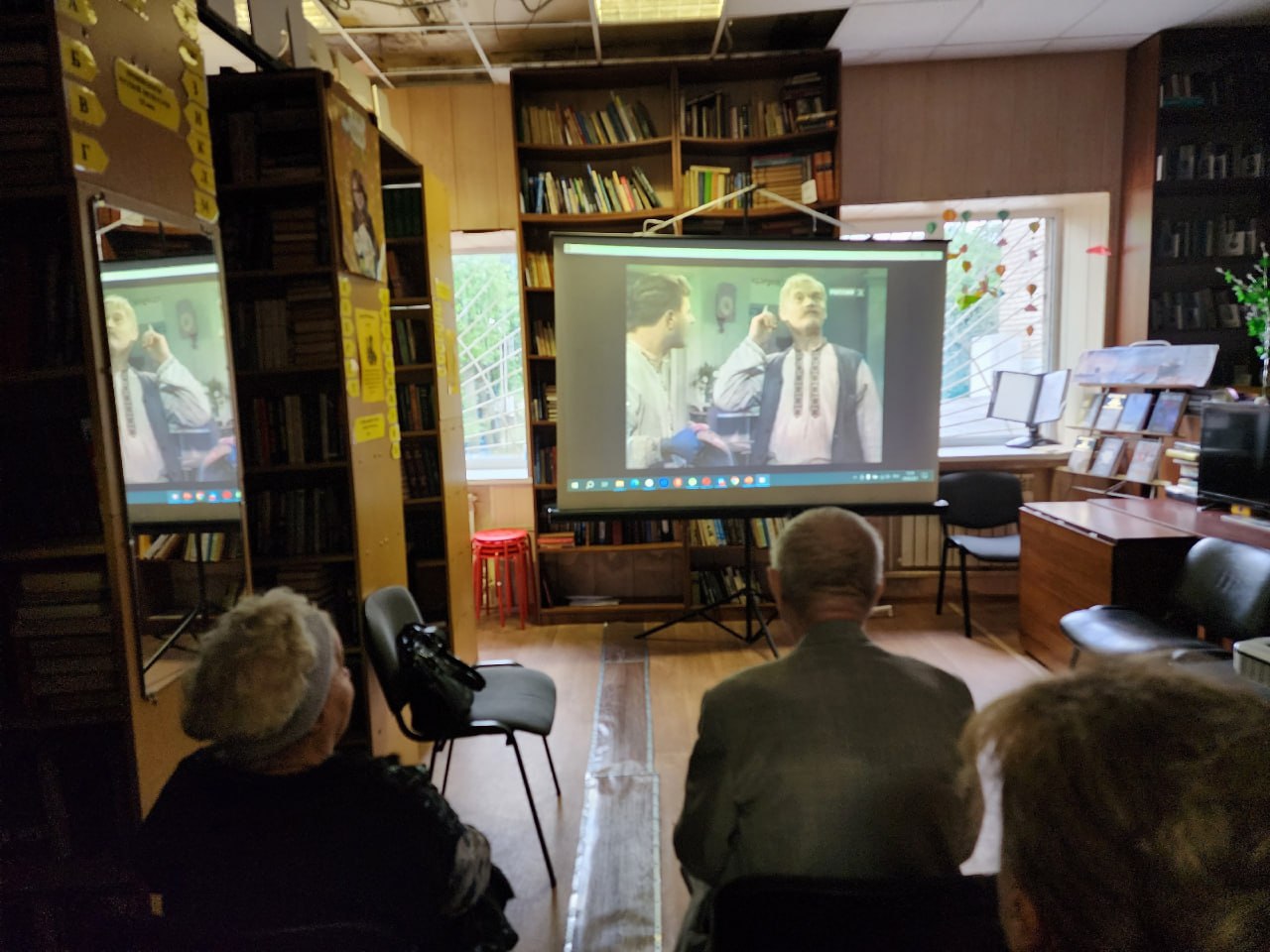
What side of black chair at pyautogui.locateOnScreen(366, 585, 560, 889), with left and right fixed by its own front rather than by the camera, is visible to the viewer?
right

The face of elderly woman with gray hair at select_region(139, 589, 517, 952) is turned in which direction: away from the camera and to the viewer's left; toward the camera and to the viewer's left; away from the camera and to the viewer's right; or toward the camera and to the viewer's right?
away from the camera and to the viewer's right

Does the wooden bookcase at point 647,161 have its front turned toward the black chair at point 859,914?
yes

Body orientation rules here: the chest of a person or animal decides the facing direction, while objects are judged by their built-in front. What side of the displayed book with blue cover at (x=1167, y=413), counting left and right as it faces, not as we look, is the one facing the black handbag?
front

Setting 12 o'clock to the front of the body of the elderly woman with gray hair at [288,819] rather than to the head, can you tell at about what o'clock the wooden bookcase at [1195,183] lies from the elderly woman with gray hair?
The wooden bookcase is roughly at 1 o'clock from the elderly woman with gray hair.

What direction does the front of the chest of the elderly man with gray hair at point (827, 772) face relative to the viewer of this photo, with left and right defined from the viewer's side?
facing away from the viewer

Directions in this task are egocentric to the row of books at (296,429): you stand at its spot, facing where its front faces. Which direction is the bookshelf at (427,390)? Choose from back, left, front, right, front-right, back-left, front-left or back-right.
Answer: back-left

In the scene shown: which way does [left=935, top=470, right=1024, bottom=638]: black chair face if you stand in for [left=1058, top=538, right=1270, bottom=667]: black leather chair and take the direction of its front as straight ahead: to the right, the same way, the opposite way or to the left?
to the left

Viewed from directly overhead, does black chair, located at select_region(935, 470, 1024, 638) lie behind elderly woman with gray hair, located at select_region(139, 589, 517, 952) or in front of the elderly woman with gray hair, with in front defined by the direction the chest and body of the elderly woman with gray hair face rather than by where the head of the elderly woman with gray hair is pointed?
in front

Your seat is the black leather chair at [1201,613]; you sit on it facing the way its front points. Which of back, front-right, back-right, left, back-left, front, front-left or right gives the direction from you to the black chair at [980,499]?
right

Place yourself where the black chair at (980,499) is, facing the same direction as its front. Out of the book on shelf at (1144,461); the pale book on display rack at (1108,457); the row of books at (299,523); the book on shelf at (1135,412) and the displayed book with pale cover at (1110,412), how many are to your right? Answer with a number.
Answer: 1

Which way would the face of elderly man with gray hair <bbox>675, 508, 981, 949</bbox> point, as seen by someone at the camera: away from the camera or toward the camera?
away from the camera

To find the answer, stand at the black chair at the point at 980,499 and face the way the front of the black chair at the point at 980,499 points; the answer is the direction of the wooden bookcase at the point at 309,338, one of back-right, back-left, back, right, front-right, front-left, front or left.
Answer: right
